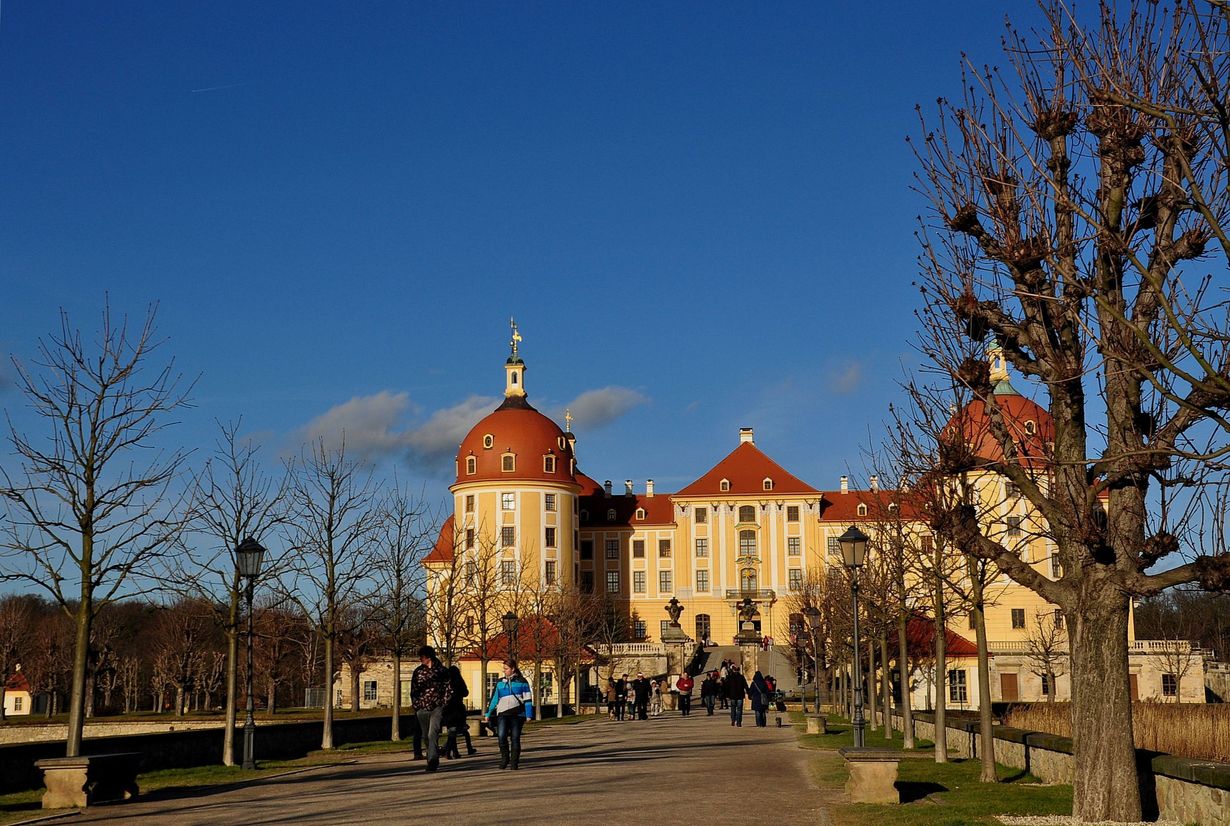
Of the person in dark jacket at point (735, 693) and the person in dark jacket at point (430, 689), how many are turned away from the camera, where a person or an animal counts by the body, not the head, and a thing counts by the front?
1

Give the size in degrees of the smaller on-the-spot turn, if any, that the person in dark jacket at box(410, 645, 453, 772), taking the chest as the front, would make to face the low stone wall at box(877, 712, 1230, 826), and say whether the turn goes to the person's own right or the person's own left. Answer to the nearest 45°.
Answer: approximately 45° to the person's own left

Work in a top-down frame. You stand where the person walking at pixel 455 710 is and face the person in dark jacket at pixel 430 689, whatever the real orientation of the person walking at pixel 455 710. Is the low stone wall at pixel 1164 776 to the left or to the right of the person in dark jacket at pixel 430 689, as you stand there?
left

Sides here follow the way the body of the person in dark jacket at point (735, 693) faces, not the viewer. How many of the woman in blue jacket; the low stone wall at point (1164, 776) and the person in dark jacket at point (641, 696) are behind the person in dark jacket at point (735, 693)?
2

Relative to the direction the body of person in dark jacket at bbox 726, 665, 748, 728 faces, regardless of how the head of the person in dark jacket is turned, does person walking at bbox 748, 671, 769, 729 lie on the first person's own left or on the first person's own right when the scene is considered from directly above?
on the first person's own right

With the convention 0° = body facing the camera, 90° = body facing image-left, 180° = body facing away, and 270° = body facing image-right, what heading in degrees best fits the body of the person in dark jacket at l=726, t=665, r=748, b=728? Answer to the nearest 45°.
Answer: approximately 180°

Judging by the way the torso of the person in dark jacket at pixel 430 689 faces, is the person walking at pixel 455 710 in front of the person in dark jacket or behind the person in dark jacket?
behind

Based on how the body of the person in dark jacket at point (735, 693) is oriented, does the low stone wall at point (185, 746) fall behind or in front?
behind

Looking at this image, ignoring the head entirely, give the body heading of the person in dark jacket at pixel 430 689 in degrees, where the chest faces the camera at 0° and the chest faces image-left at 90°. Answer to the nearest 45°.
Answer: approximately 0°

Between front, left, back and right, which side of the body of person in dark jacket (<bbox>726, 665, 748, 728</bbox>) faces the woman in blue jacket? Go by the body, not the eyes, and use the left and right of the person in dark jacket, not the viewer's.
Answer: back

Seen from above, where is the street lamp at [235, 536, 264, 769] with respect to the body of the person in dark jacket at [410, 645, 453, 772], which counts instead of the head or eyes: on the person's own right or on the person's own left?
on the person's own right

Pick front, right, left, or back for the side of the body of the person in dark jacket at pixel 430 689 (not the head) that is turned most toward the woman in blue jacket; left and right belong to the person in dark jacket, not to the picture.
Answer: left

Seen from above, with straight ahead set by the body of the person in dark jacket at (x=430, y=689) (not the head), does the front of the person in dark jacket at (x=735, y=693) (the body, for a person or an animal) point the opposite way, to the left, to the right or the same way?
the opposite way
